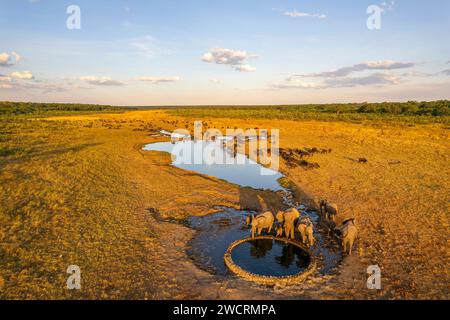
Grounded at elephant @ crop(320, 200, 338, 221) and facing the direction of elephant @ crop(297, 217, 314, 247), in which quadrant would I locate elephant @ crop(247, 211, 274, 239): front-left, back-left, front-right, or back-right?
front-right

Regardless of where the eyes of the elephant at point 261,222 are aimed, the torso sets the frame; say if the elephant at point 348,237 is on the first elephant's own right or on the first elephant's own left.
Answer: on the first elephant's own left

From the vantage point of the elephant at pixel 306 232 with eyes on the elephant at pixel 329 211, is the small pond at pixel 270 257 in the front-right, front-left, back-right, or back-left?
back-left

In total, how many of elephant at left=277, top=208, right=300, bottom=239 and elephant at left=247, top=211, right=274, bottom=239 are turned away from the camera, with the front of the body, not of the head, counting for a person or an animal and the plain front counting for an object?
0

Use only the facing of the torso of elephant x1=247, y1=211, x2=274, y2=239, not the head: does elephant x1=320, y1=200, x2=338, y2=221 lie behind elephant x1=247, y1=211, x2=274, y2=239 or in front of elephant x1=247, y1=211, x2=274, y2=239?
behind

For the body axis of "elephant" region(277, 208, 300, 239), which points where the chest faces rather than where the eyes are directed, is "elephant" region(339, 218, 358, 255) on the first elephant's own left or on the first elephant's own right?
on the first elephant's own left

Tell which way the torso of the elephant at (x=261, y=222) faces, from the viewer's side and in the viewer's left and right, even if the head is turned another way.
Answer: facing the viewer and to the left of the viewer

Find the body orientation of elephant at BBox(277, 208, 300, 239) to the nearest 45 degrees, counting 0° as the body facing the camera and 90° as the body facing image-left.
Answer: approximately 0°

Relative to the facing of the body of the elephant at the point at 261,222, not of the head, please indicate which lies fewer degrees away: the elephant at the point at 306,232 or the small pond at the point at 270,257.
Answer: the small pond

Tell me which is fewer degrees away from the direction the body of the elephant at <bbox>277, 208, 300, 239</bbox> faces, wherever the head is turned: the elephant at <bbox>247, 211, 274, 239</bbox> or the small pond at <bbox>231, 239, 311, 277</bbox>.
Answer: the small pond

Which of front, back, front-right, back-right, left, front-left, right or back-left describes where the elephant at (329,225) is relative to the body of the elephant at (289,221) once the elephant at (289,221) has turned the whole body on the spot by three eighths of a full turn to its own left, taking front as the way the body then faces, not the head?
front
